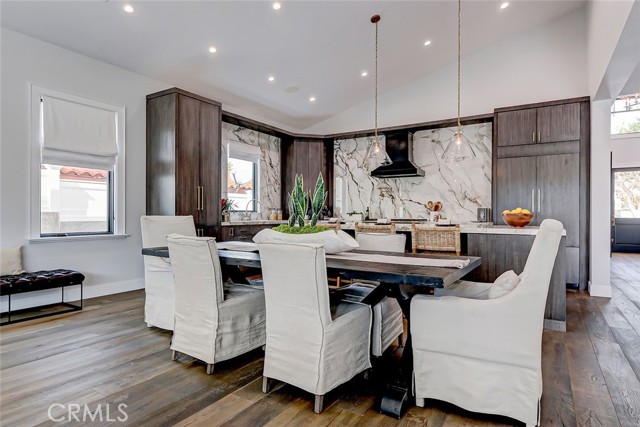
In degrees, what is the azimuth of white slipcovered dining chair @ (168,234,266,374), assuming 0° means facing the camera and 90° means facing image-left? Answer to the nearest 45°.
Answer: approximately 225°

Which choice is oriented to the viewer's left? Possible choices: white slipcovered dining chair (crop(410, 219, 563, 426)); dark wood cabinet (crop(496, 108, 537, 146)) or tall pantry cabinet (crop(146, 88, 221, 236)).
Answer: the white slipcovered dining chair

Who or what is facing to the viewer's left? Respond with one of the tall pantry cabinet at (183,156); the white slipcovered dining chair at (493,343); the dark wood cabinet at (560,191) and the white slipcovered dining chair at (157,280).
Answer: the white slipcovered dining chair at (493,343)

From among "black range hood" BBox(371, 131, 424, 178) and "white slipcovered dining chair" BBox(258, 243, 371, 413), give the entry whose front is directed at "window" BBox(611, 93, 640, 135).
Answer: the white slipcovered dining chair

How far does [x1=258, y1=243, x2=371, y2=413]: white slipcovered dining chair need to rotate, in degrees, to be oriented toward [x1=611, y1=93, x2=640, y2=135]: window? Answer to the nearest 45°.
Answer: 0° — it already faces it

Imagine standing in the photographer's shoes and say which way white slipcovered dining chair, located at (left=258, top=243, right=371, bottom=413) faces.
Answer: facing away from the viewer and to the right of the viewer

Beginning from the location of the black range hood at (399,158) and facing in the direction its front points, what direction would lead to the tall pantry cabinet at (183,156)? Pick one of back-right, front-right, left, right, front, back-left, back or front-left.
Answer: front-right

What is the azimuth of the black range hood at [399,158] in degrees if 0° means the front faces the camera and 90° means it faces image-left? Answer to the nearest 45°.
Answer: approximately 0°

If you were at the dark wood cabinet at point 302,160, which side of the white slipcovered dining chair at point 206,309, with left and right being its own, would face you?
front

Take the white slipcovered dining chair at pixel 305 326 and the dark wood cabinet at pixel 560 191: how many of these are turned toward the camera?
1

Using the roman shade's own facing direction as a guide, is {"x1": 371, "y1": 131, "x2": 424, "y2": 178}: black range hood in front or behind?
in front

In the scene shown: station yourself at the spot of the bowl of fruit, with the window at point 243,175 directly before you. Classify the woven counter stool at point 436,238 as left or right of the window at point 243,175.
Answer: left

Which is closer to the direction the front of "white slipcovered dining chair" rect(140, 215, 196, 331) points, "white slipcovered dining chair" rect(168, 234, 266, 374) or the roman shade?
the white slipcovered dining chair

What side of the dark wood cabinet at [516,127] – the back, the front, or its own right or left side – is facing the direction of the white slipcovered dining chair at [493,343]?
front
